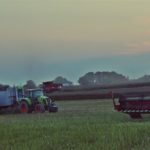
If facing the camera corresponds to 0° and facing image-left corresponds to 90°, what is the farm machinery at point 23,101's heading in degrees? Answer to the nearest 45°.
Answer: approximately 315°
